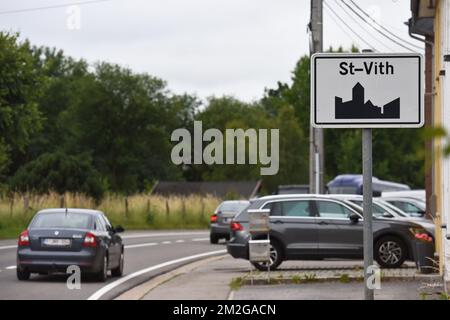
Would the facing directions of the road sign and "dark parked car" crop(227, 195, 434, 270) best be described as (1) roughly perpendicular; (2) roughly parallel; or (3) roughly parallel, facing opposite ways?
roughly perpendicular

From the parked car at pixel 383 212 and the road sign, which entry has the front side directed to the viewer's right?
the parked car

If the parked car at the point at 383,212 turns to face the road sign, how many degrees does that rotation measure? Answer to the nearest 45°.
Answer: approximately 90° to its right

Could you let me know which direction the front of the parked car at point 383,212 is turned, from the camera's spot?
facing to the right of the viewer

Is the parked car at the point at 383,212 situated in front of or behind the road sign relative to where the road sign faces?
behind

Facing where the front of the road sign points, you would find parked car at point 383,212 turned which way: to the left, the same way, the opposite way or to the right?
to the left

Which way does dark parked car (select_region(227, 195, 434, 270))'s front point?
to the viewer's right

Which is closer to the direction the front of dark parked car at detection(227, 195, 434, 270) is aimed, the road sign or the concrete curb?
the road sign

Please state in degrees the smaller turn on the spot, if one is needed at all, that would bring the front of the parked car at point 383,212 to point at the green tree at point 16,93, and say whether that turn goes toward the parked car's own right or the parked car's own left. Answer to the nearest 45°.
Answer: approximately 135° to the parked car's own left
